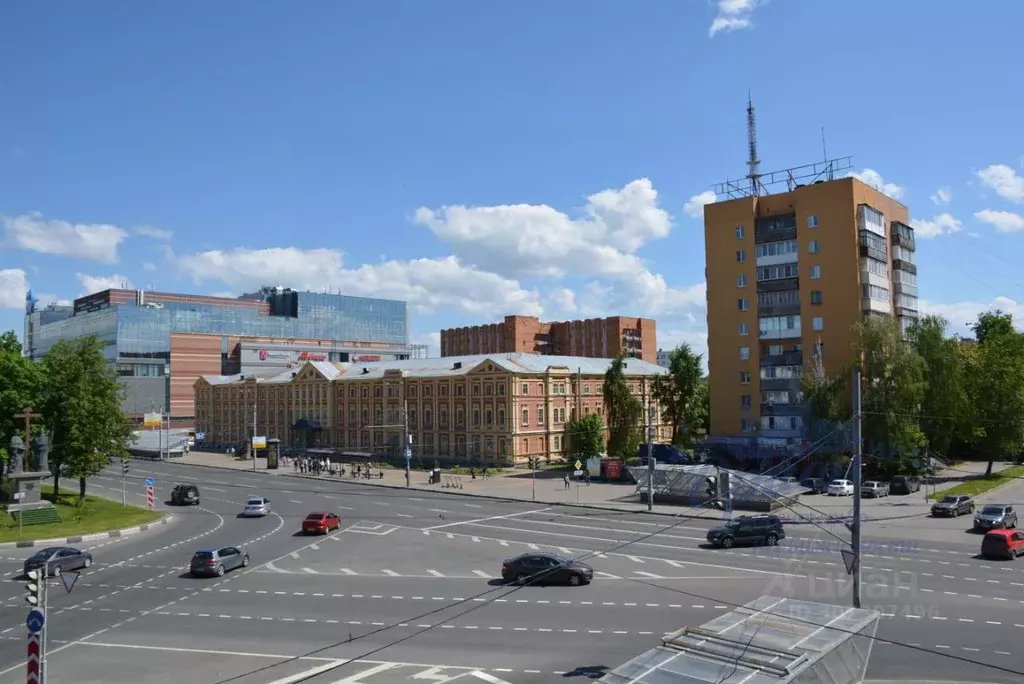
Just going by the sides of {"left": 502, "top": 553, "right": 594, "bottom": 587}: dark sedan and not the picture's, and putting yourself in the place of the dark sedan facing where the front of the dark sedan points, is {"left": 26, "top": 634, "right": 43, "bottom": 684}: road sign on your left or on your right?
on your right

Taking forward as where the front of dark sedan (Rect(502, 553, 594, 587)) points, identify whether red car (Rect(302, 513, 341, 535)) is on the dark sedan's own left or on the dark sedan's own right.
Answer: on the dark sedan's own left

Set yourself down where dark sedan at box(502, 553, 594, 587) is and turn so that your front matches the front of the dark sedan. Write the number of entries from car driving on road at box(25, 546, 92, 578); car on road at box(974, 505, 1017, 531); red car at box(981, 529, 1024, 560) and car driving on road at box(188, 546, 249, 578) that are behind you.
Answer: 2

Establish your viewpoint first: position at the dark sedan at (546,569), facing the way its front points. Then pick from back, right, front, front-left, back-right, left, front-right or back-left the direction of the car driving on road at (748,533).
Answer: front-left

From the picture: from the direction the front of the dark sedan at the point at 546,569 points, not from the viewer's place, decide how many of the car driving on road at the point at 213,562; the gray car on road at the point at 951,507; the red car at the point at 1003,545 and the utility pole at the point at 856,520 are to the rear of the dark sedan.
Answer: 1

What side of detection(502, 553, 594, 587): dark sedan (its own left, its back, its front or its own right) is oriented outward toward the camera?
right

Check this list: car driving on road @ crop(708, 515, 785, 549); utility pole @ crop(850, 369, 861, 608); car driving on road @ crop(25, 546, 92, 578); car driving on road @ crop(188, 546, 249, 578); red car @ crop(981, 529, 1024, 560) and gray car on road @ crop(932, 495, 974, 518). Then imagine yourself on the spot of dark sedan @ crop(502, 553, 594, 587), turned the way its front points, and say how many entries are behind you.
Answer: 2

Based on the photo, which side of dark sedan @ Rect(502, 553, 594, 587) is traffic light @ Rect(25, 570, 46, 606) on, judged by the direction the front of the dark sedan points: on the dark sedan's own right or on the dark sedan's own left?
on the dark sedan's own right

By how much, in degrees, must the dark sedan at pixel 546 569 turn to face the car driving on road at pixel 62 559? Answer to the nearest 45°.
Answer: approximately 180°

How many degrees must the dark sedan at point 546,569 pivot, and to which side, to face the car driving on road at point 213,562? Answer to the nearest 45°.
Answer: approximately 180°

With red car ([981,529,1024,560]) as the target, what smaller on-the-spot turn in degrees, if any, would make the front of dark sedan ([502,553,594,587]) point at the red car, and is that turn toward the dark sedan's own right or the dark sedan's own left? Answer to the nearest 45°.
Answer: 0° — it already faces it

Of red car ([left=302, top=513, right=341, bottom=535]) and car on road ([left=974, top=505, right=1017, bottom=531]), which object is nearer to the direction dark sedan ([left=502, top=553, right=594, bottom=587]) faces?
the car on road

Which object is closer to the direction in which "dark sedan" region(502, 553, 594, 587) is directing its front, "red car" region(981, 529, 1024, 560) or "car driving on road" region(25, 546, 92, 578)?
the red car

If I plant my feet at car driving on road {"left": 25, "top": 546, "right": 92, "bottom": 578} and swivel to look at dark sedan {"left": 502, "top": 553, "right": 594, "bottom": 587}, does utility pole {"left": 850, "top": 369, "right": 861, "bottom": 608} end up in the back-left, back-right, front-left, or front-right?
front-right

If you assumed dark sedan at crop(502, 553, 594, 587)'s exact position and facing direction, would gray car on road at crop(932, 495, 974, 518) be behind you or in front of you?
in front
